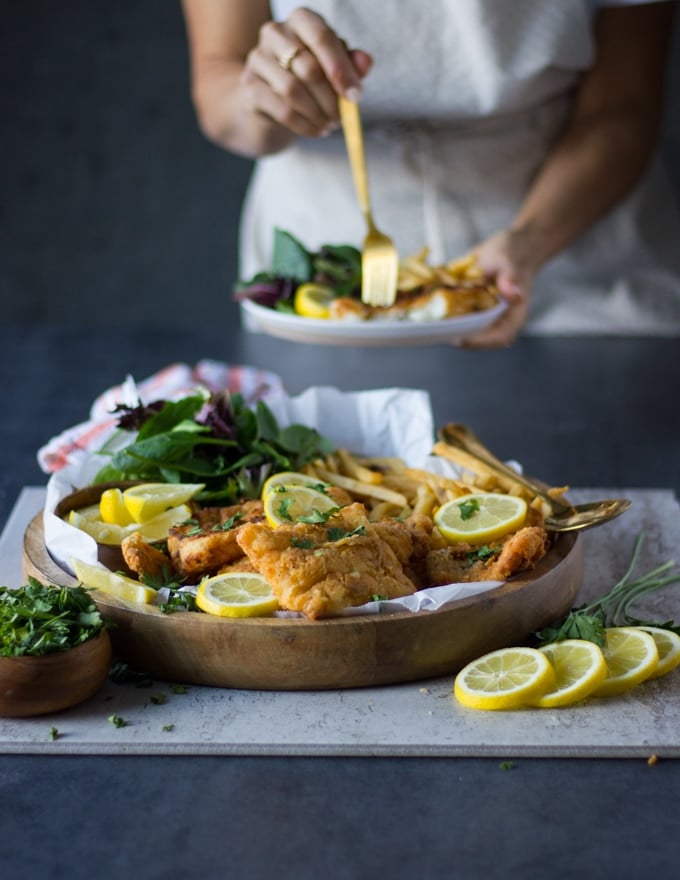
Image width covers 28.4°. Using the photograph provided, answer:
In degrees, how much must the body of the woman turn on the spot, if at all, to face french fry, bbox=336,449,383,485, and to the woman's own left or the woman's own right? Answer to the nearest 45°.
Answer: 0° — they already face it

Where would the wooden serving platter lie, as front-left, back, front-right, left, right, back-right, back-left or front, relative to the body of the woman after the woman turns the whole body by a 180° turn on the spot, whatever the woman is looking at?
back

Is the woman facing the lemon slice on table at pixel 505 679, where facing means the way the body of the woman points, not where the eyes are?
yes

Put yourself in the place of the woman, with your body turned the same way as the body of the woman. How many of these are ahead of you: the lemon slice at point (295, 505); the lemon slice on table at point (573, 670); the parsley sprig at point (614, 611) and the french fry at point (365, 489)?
4

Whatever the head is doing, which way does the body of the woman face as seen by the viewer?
toward the camera

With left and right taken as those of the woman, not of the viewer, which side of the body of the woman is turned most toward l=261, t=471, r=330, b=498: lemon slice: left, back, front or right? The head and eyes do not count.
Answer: front

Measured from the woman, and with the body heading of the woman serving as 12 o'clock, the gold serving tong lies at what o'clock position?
The gold serving tong is roughly at 12 o'clock from the woman.

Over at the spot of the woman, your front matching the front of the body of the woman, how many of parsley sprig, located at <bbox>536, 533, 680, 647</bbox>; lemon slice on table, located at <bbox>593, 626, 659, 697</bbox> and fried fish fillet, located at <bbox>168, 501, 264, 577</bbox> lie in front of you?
3

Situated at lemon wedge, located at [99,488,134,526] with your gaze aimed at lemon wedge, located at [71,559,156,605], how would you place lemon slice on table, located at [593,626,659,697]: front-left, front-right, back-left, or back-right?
front-left

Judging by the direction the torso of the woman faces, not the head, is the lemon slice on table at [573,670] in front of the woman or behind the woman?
in front

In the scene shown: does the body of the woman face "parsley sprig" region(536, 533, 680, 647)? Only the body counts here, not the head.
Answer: yes

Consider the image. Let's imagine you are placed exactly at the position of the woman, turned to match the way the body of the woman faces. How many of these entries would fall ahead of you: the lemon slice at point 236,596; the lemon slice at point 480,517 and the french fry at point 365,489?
3

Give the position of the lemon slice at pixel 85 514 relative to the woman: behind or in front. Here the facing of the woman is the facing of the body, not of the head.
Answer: in front

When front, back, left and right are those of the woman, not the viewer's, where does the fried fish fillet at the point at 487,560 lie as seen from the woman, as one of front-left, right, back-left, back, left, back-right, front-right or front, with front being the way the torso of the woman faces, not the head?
front

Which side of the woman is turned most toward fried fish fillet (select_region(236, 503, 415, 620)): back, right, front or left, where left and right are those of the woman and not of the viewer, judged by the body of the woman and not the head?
front
